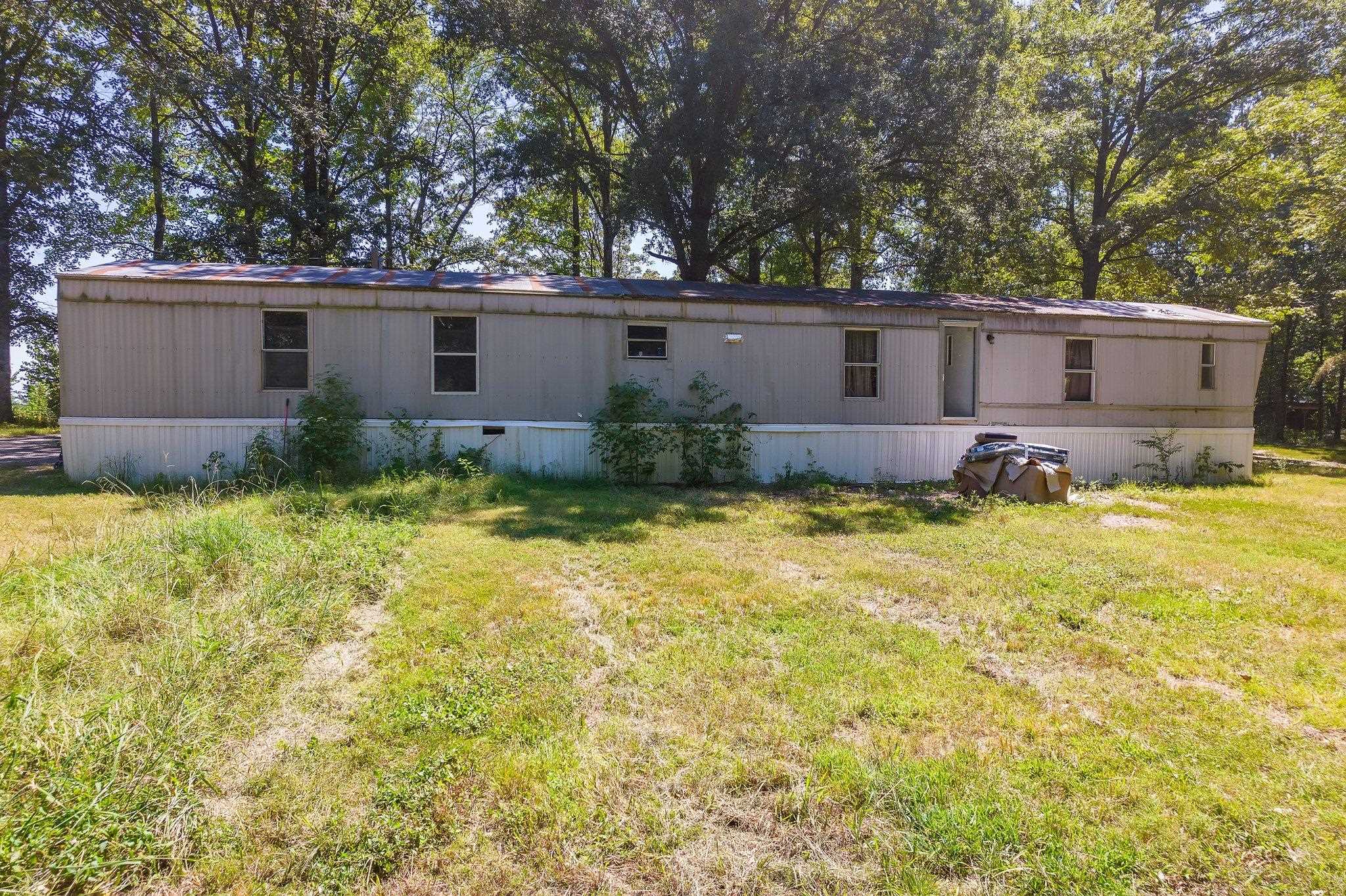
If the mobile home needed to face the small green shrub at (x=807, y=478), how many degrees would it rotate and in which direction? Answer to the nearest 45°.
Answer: approximately 90° to its left

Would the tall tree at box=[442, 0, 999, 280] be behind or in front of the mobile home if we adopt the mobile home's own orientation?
behind

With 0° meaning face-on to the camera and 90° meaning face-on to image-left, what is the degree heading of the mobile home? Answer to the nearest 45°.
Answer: approximately 0°
